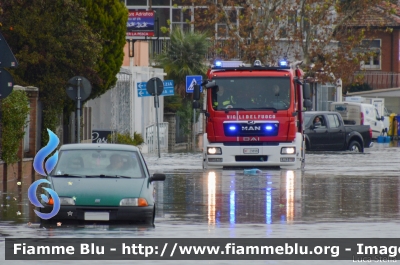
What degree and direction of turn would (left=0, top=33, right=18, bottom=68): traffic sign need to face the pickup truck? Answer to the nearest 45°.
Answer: approximately 45° to its right

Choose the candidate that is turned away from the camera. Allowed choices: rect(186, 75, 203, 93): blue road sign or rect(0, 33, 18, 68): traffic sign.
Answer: the traffic sign

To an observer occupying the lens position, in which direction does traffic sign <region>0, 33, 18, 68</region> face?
facing away from the viewer

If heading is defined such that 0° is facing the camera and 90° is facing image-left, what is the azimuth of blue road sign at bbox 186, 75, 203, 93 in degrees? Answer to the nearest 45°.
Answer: approximately 0°

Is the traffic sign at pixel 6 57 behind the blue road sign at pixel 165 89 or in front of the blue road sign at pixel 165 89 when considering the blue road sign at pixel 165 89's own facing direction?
in front

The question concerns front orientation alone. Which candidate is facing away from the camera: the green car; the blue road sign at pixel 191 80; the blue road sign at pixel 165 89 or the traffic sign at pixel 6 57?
the traffic sign

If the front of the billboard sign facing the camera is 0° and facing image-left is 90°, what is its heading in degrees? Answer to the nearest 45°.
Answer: approximately 0°

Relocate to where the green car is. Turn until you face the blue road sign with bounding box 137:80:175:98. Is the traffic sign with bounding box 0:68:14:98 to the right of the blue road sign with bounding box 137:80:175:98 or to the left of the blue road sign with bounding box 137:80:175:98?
left
